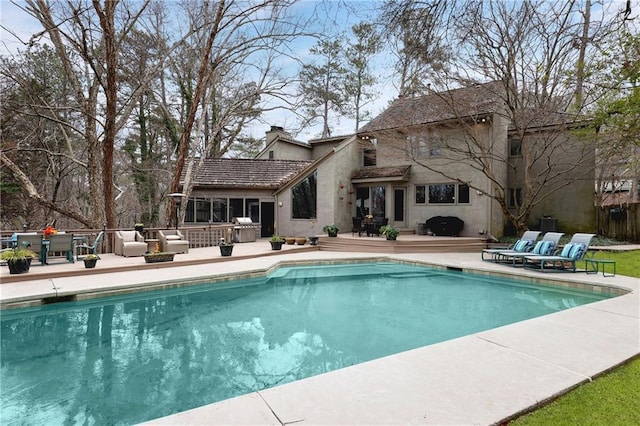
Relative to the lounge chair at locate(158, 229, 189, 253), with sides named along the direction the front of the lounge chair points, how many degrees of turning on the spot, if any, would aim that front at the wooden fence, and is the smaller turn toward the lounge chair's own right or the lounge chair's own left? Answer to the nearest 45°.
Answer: approximately 45° to the lounge chair's own left

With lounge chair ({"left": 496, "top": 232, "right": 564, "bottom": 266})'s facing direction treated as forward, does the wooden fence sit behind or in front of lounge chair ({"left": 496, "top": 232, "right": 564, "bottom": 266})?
behind

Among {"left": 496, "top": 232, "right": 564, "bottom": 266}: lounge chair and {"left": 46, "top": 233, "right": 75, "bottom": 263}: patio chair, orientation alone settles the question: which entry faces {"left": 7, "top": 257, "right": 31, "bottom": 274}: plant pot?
{"left": 496, "top": 232, "right": 564, "bottom": 266}: lounge chair

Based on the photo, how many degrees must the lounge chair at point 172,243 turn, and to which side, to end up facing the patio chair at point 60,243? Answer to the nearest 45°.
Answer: approximately 90° to its right

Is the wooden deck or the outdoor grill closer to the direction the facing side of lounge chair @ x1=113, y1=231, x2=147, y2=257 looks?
the wooden deck

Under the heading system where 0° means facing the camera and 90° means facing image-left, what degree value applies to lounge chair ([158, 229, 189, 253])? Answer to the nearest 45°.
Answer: approximately 315°

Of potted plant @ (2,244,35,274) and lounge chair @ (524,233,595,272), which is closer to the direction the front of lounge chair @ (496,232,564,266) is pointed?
the potted plant

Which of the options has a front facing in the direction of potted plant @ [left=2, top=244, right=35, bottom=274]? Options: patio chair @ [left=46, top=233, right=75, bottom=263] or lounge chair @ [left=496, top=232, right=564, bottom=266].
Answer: lounge chair @ [left=496, top=232, right=564, bottom=266]

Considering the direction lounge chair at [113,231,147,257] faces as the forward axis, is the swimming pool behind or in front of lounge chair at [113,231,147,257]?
in front

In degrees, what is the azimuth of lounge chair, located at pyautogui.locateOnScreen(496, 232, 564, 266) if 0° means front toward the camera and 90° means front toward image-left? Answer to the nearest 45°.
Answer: approximately 45°
